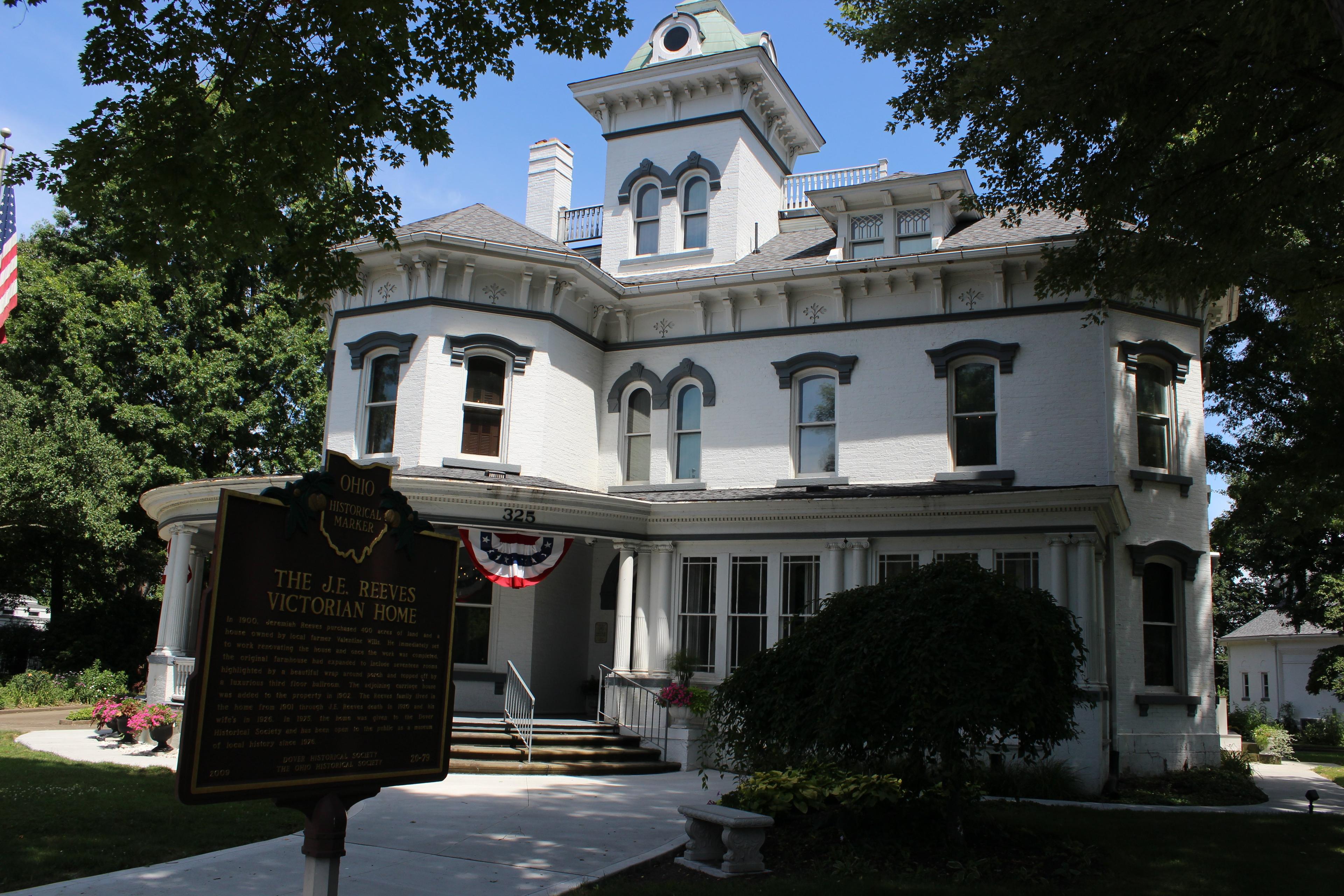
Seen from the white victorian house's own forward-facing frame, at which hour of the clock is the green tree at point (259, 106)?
The green tree is roughly at 1 o'clock from the white victorian house.

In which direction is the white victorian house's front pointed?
toward the camera

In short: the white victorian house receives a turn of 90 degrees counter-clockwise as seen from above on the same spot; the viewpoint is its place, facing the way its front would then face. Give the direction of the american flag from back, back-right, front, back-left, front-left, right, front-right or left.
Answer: back

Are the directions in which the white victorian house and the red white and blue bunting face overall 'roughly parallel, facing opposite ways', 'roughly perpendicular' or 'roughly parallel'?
roughly parallel

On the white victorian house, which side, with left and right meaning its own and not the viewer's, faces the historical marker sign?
front

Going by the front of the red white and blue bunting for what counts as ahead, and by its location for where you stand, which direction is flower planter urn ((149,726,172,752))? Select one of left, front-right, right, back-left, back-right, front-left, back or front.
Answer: right

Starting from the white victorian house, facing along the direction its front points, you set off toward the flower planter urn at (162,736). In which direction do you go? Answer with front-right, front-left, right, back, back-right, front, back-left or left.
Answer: right

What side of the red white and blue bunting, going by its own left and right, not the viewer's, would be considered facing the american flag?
right

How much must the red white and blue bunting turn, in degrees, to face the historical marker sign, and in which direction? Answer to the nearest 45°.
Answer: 0° — it already faces it

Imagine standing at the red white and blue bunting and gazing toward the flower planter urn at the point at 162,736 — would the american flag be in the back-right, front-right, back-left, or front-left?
front-right

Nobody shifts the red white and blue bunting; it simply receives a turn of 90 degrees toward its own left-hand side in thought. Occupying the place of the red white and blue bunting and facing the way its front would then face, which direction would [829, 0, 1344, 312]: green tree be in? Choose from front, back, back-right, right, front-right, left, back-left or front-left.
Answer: front-right

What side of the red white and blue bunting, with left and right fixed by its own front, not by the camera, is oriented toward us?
front

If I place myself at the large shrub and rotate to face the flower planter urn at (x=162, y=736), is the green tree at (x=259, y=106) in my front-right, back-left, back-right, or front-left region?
front-left

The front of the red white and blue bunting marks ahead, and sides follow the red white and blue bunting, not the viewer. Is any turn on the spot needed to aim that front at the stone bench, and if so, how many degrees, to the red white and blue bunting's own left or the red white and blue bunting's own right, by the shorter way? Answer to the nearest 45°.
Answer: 0° — it already faces it
